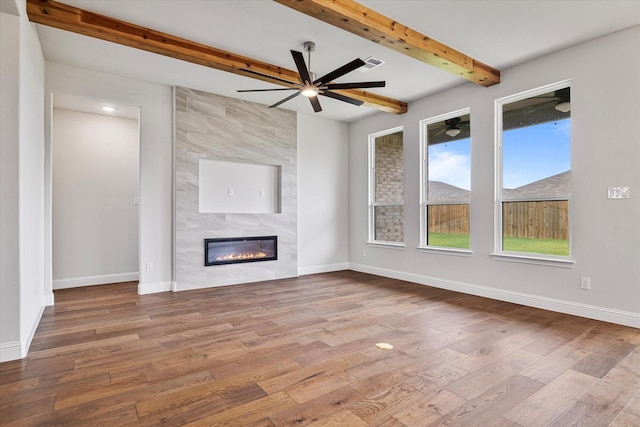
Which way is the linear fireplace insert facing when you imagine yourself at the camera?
facing the viewer and to the right of the viewer

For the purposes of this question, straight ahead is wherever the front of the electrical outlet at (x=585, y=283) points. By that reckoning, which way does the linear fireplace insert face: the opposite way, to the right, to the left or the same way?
to the left

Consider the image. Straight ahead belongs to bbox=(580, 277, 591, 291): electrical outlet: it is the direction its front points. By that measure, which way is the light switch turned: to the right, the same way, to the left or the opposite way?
the same way

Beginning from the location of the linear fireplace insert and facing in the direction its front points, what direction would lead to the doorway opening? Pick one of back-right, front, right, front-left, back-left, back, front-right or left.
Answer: back-right

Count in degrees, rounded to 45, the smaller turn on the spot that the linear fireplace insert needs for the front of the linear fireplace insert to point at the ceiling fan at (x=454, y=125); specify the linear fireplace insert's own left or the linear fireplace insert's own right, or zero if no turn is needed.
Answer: approximately 45° to the linear fireplace insert's own left

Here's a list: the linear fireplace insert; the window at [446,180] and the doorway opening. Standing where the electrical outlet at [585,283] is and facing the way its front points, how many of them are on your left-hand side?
0

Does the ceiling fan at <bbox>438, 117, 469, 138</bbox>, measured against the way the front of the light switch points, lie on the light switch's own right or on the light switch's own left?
on the light switch's own right

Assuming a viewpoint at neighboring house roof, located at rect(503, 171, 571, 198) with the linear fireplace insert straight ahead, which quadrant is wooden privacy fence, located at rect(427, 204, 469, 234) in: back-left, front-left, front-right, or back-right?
front-right

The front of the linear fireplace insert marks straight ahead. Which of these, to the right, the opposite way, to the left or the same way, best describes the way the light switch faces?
to the right

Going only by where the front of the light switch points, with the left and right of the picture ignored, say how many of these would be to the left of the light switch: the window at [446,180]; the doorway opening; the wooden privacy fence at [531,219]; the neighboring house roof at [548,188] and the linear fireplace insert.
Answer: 0

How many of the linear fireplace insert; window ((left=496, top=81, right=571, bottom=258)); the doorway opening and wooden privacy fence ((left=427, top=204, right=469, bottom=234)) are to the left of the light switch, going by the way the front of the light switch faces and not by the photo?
0
